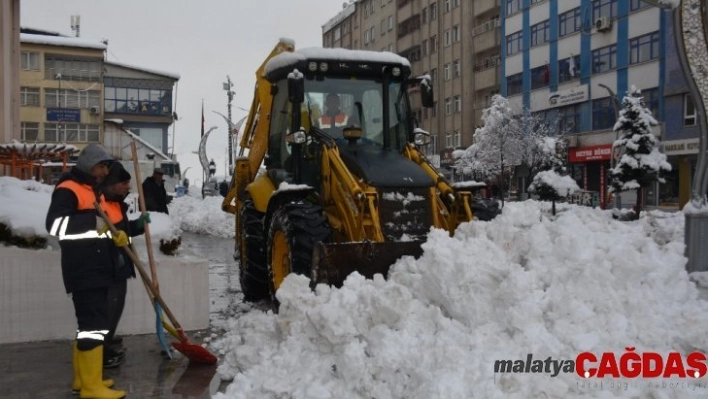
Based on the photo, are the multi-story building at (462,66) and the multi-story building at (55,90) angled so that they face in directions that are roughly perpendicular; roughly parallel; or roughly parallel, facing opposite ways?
roughly perpendicular

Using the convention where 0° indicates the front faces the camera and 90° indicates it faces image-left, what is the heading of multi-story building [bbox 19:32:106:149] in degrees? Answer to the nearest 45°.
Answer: approximately 0°

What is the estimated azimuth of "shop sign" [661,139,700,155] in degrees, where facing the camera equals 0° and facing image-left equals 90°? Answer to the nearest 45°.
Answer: approximately 45°

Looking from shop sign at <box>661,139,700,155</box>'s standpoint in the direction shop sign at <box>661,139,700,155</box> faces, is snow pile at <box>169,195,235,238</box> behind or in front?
in front

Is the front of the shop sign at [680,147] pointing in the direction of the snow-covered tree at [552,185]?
yes

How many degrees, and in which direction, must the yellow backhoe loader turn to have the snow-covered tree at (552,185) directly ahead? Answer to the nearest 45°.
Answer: approximately 90° to its left

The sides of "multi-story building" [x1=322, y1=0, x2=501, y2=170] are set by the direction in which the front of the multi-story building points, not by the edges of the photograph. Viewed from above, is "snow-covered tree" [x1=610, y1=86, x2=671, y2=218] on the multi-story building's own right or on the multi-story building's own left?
on the multi-story building's own left

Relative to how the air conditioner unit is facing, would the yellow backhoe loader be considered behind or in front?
in front

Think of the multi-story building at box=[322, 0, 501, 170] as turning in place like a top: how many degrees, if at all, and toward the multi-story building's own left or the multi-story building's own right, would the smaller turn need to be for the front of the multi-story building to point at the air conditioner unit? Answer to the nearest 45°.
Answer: approximately 90° to the multi-story building's own left

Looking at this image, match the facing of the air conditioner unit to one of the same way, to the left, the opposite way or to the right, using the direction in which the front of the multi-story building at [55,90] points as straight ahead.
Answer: to the right
